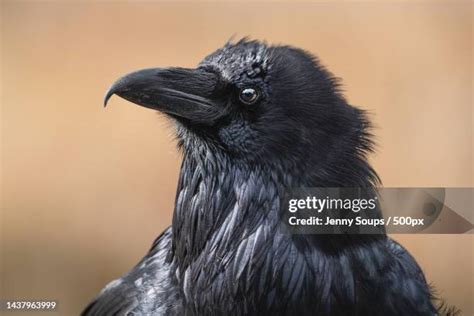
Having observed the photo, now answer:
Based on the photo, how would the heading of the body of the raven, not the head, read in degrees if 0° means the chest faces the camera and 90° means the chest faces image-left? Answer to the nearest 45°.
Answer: approximately 45°
